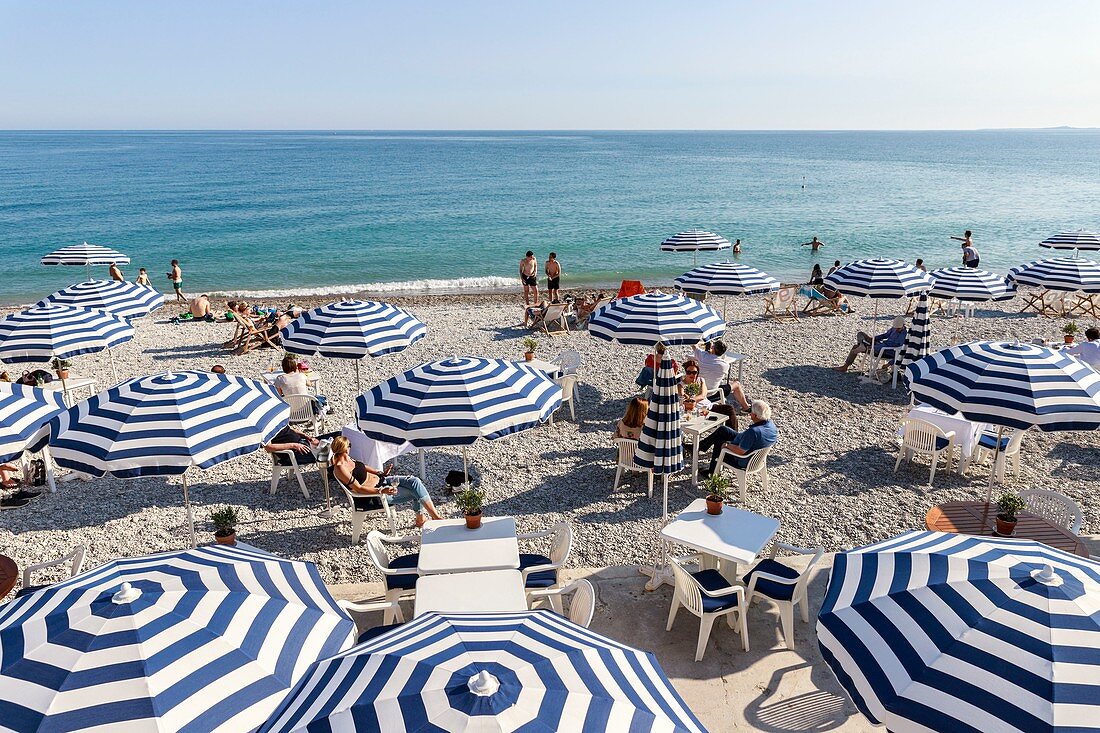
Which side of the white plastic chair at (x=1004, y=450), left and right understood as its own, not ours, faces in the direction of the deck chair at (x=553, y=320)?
front

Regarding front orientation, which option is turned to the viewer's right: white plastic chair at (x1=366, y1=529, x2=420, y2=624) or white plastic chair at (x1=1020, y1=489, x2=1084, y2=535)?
white plastic chair at (x1=366, y1=529, x2=420, y2=624)

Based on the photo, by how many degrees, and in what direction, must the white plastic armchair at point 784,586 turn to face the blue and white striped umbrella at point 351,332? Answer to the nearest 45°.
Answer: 0° — it already faces it

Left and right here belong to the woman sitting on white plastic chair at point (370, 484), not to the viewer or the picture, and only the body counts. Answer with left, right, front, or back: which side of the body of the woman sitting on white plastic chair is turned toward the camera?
right

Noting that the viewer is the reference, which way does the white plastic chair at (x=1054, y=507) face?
facing the viewer and to the left of the viewer

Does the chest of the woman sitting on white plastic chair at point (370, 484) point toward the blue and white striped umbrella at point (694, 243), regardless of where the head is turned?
no

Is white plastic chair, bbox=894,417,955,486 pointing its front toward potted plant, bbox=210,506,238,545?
no

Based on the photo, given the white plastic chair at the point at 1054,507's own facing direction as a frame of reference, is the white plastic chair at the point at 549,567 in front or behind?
in front

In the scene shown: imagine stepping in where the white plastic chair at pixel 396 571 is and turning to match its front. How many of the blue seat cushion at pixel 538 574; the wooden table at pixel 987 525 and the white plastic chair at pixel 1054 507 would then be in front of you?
3

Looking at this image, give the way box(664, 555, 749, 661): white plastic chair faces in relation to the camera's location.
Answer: facing away from the viewer and to the right of the viewer

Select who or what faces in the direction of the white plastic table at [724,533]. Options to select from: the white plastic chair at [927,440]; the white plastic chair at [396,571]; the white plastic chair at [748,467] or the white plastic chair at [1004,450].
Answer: the white plastic chair at [396,571]

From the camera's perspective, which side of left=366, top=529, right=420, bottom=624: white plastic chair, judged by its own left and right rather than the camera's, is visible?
right

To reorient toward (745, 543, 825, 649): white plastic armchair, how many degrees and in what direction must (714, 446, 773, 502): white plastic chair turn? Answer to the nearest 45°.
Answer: approximately 135° to its left

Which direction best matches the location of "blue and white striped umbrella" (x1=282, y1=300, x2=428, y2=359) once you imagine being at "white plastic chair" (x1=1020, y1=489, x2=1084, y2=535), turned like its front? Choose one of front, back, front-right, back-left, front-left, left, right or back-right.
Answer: front-right

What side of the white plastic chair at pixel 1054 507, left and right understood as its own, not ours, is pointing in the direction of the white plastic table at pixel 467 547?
front

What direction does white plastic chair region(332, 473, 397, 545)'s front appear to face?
to the viewer's right

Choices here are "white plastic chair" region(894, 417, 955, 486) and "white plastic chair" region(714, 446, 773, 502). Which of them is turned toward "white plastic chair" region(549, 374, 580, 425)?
"white plastic chair" region(714, 446, 773, 502)

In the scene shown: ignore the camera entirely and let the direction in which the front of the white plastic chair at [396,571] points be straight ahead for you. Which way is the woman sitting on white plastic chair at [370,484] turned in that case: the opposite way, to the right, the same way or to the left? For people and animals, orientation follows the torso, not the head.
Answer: the same way
